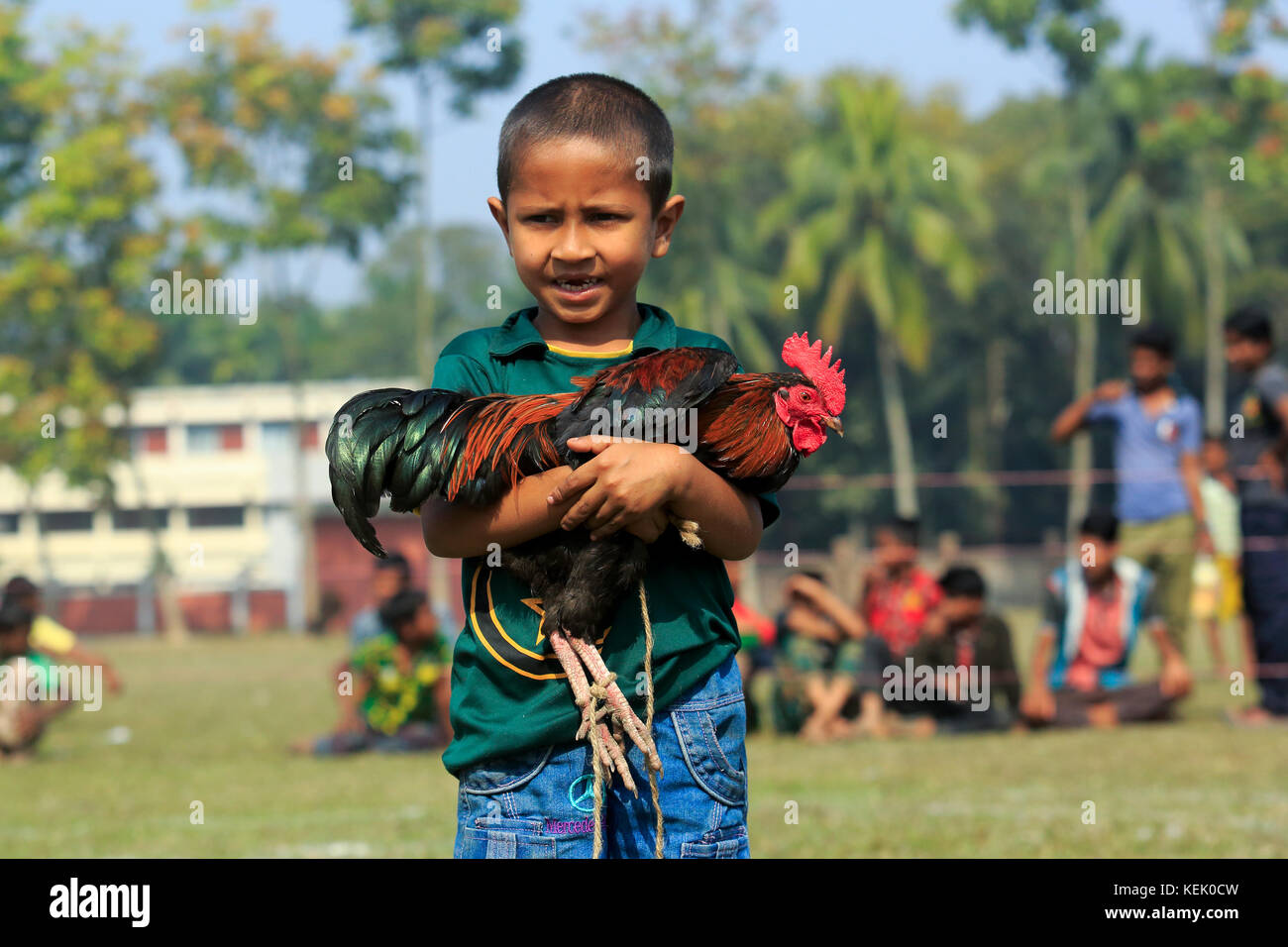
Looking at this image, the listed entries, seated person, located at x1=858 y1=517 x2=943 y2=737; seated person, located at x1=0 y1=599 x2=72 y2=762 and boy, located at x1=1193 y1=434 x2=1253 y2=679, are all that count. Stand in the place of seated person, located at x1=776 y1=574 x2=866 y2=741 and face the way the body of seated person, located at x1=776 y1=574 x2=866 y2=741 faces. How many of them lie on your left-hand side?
2

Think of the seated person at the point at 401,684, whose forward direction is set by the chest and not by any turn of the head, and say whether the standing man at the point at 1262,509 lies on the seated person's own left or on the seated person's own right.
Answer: on the seated person's own left

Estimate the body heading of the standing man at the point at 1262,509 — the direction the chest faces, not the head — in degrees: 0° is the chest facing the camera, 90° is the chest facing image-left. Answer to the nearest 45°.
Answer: approximately 45°

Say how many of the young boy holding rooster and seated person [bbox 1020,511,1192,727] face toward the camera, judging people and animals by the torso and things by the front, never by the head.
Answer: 2

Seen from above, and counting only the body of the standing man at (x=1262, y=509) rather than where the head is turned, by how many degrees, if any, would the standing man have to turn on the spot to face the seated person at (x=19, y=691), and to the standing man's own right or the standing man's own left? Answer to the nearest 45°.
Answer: approximately 45° to the standing man's own right

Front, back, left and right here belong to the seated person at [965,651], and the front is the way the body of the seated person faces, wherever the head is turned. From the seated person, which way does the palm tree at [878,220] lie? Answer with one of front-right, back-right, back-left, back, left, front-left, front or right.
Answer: back-right
